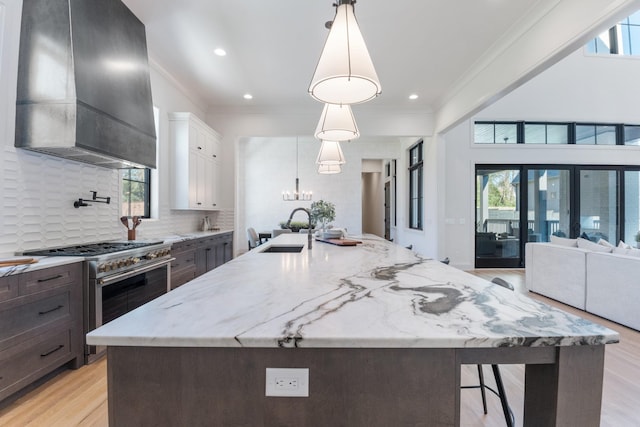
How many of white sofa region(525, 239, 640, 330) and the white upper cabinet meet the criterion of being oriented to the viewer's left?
0

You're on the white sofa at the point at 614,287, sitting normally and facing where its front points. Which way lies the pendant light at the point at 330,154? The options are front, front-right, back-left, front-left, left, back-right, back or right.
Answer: back

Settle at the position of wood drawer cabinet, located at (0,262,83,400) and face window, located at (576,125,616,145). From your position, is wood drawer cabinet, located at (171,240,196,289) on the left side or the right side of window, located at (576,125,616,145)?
left

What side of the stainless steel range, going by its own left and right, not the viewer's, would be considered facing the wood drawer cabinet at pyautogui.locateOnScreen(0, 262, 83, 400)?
right

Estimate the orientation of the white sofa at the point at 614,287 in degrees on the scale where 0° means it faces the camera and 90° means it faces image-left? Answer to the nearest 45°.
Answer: approximately 225°

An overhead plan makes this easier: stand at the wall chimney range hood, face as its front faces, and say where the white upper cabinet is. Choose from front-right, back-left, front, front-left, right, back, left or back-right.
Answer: left

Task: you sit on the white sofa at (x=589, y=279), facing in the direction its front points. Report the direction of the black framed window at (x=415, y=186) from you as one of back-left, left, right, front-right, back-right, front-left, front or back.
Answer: left

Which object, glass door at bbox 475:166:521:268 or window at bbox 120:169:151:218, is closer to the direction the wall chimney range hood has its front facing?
the glass door

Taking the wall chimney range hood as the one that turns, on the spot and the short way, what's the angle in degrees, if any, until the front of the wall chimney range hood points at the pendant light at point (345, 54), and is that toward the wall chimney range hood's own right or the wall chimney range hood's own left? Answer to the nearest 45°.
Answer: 0° — it already faces it

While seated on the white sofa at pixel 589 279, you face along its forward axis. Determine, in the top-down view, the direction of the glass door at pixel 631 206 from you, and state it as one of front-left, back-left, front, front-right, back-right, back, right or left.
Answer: front-left

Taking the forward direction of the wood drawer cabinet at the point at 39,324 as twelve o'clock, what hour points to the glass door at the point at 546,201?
The glass door is roughly at 11 o'clock from the wood drawer cabinet.

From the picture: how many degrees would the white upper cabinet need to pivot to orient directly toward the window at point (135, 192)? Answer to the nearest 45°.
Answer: approximately 135° to its right

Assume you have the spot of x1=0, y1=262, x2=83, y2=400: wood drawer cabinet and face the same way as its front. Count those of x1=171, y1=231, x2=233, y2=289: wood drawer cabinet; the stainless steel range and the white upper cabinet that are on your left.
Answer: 3

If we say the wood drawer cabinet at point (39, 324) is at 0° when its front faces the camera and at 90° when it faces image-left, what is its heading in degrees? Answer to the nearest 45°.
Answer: approximately 315°

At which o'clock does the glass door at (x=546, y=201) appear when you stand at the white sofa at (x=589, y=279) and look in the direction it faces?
The glass door is roughly at 10 o'clock from the white sofa.
